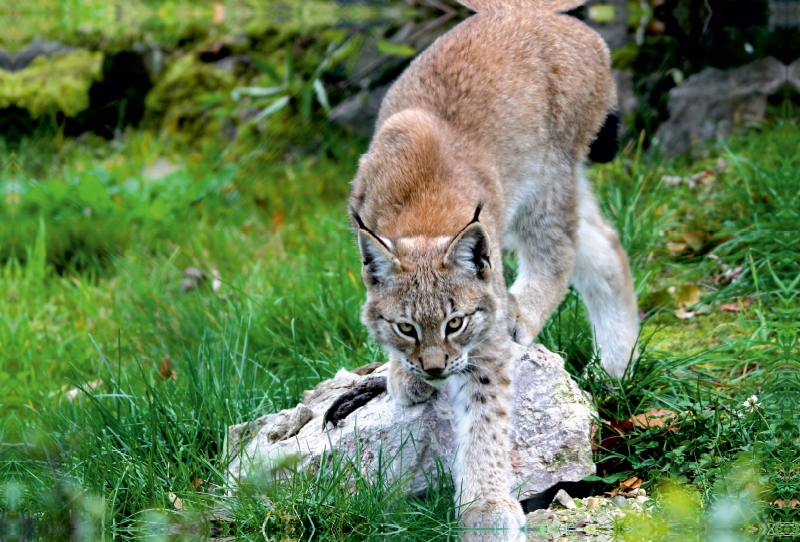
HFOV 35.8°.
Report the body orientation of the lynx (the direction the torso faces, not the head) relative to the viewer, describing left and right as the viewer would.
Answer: facing the viewer and to the left of the viewer

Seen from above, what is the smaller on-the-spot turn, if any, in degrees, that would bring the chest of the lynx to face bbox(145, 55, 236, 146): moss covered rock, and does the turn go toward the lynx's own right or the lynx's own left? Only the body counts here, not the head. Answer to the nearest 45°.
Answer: approximately 90° to the lynx's own right

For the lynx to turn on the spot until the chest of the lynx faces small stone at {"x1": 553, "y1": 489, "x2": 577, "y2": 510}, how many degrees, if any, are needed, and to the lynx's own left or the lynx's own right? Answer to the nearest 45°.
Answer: approximately 45° to the lynx's own left

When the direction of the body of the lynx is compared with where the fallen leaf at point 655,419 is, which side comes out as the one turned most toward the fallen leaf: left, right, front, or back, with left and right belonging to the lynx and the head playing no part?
left

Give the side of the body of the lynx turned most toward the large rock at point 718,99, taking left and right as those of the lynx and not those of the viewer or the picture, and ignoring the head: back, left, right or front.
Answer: back
